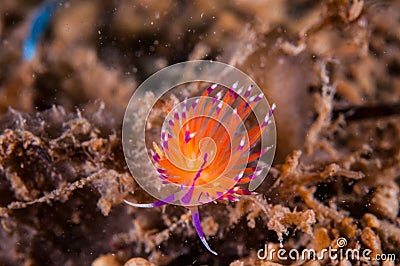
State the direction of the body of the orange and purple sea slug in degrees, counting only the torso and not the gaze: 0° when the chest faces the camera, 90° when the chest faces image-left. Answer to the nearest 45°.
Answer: approximately 45°
